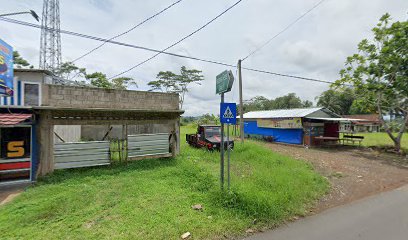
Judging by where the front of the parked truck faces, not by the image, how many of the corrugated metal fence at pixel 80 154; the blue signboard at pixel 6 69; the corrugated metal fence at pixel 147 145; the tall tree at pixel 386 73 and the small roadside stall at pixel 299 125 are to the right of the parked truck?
3

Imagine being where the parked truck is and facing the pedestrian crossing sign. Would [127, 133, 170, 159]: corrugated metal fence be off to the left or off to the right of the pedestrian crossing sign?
right

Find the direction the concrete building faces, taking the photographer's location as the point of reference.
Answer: facing the viewer and to the right of the viewer

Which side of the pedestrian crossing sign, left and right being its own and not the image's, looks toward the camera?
front

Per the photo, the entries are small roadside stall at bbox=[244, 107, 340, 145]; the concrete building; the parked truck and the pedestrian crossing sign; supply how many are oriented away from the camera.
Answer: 0

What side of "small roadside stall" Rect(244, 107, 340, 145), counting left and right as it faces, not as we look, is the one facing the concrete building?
right

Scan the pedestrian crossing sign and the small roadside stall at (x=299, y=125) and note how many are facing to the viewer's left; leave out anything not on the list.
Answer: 0

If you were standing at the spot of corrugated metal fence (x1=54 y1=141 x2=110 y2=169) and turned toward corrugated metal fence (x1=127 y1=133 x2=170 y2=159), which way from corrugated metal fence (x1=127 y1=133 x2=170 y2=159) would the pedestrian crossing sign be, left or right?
right

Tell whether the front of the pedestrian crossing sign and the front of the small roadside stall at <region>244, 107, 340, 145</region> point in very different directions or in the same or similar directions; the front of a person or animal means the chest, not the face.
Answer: same or similar directions
